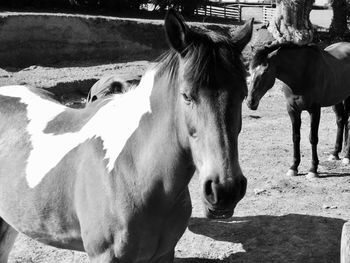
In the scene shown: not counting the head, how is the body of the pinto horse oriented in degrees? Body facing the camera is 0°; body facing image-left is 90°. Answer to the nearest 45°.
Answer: approximately 315°

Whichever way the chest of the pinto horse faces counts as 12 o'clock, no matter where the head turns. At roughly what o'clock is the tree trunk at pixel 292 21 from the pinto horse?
The tree trunk is roughly at 8 o'clock from the pinto horse.

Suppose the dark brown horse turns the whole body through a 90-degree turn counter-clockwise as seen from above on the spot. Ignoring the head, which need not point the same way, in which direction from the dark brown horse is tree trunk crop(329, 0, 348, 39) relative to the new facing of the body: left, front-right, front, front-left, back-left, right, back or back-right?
back-left

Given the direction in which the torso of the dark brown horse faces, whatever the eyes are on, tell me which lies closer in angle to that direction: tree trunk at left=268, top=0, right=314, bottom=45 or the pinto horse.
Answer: the pinto horse

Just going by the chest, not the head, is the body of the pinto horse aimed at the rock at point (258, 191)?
no

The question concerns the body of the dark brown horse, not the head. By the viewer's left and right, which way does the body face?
facing the viewer and to the left of the viewer

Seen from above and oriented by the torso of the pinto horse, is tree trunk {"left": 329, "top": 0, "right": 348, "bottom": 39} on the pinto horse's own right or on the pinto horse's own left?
on the pinto horse's own left

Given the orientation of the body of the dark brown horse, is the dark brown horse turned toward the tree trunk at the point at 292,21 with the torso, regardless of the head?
no

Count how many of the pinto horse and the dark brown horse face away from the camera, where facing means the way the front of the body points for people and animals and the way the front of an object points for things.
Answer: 0

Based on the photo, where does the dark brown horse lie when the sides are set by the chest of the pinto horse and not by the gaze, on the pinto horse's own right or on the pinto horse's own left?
on the pinto horse's own left
